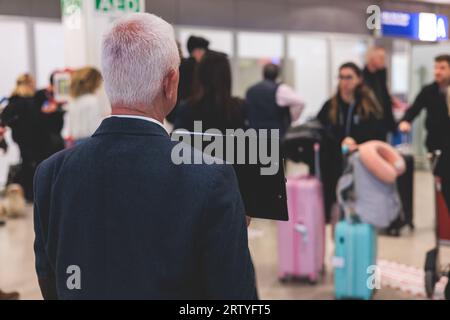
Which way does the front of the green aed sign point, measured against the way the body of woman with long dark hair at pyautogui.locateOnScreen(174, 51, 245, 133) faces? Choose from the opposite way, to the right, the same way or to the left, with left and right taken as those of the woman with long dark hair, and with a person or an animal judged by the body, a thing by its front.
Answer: the opposite way

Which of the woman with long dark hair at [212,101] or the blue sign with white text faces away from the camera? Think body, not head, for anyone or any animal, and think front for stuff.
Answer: the woman with long dark hair

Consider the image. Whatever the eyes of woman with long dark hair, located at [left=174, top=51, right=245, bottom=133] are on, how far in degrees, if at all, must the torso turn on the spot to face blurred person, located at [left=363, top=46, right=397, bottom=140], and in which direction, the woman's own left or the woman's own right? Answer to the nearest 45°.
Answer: approximately 45° to the woman's own right

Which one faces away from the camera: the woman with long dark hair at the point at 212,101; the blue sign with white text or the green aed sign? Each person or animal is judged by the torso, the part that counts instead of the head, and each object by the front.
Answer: the woman with long dark hair

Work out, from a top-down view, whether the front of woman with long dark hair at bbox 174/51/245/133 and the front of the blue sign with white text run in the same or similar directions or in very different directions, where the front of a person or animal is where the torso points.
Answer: very different directions

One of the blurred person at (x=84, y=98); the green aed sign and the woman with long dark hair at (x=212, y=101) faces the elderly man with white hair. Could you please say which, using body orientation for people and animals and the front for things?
the green aed sign

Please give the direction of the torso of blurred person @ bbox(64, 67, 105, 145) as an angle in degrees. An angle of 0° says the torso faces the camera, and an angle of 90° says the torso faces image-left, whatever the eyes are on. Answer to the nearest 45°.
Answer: approximately 180°

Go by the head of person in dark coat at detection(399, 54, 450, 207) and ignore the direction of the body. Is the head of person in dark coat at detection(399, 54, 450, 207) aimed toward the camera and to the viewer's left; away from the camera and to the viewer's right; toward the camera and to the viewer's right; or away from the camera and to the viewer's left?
toward the camera and to the viewer's left
